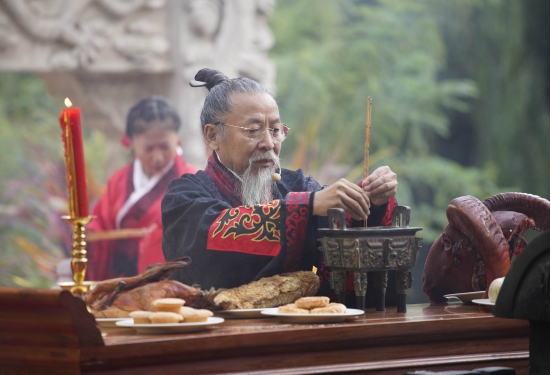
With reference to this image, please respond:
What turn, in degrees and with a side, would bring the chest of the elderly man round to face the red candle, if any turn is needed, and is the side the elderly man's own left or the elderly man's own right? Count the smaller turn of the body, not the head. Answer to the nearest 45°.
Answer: approximately 90° to the elderly man's own right

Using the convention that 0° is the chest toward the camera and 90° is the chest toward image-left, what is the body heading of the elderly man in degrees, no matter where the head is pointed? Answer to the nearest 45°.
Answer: approximately 315°

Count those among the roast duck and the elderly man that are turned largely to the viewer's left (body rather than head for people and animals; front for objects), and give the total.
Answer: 1
